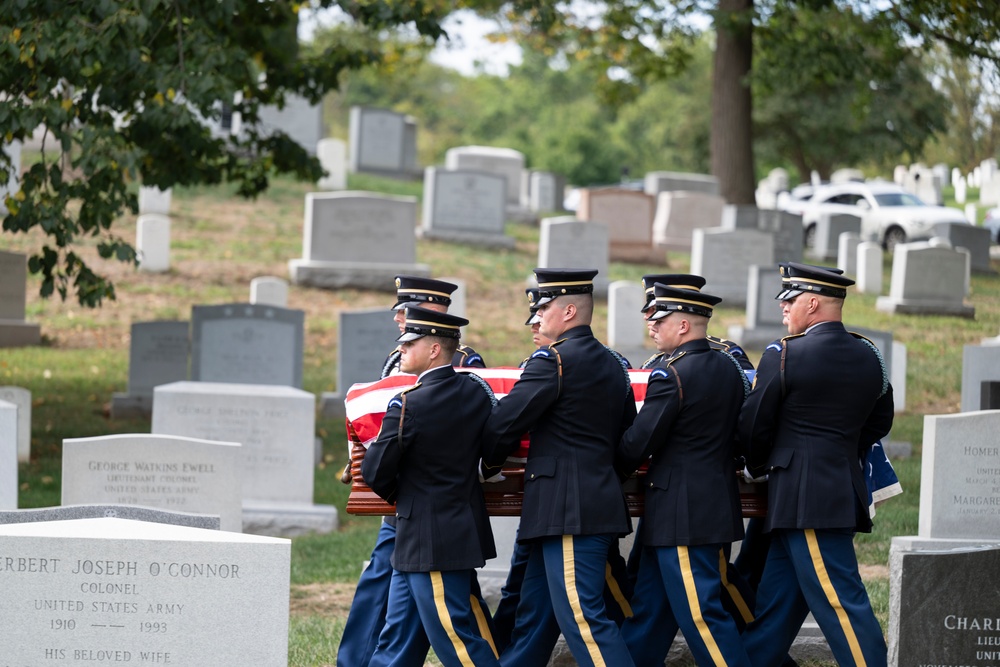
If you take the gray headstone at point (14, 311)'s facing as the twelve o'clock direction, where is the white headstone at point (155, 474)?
the white headstone at point (155, 474) is roughly at 12 o'clock from the gray headstone at point (14, 311).

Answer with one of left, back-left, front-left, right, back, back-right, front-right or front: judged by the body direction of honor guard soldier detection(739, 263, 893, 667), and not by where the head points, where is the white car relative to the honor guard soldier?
front-right

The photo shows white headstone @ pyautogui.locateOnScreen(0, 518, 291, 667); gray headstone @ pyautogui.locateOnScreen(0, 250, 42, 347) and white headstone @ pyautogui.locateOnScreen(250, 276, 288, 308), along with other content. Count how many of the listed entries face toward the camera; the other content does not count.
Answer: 3

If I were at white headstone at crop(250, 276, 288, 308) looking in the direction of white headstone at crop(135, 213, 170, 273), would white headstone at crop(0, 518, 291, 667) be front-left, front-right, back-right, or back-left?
back-left

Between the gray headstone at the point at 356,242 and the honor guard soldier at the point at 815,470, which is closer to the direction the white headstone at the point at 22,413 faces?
the honor guard soldier

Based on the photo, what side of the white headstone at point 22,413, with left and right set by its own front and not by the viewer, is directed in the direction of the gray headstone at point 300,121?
back

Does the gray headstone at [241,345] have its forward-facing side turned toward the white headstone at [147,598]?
yes
